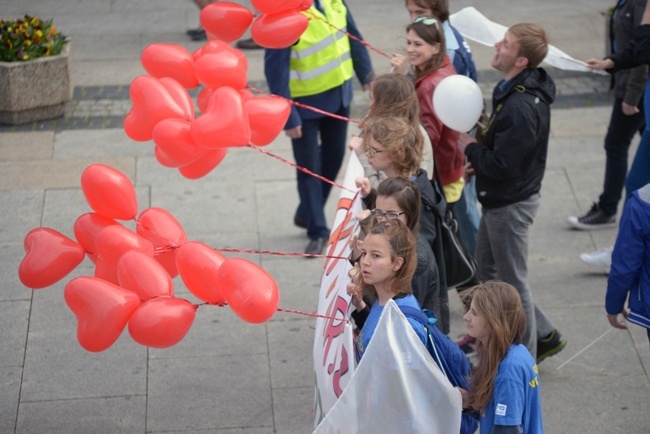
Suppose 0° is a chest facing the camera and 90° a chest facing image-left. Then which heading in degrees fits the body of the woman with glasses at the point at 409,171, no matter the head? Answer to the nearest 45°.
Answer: approximately 90°

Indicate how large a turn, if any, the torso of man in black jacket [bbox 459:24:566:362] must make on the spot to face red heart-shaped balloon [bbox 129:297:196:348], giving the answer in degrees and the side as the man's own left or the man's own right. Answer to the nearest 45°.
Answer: approximately 45° to the man's own left

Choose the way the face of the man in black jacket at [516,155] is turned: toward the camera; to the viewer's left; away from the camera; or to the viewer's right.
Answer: to the viewer's left

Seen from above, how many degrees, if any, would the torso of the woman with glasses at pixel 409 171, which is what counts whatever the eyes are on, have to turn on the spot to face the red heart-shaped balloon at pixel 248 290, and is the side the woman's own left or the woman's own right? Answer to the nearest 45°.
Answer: approximately 45° to the woman's own left

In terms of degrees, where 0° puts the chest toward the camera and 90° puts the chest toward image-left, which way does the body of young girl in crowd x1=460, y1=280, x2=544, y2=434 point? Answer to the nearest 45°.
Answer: approximately 90°

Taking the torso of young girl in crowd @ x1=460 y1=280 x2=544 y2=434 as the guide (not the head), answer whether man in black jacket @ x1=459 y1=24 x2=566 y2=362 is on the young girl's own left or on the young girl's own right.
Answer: on the young girl's own right

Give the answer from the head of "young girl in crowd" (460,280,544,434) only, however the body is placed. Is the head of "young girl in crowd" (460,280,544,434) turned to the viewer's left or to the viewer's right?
to the viewer's left

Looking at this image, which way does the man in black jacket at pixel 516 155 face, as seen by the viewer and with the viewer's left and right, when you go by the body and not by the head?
facing to the left of the viewer
